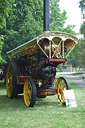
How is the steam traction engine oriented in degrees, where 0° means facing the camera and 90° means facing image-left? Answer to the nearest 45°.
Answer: approximately 315°

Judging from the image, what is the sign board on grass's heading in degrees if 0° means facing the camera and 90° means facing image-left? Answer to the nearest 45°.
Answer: approximately 0°
